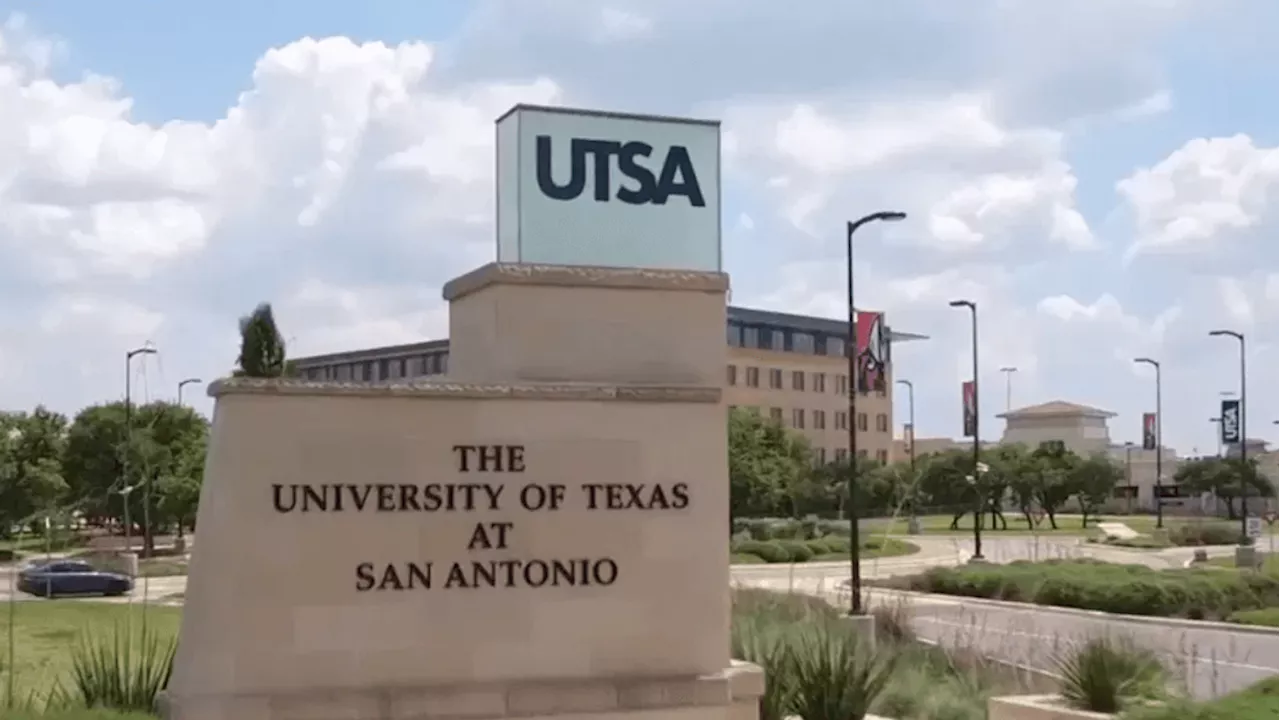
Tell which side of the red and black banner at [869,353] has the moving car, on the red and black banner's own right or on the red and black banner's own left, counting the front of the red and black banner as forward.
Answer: on the red and black banner's own right

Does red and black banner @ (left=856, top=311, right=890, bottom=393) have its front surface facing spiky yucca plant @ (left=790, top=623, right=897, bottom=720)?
yes

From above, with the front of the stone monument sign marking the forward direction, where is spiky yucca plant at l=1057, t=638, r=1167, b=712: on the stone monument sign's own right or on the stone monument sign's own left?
on the stone monument sign's own left

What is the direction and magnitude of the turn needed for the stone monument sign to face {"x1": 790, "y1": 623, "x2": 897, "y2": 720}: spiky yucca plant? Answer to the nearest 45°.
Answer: approximately 135° to its left
